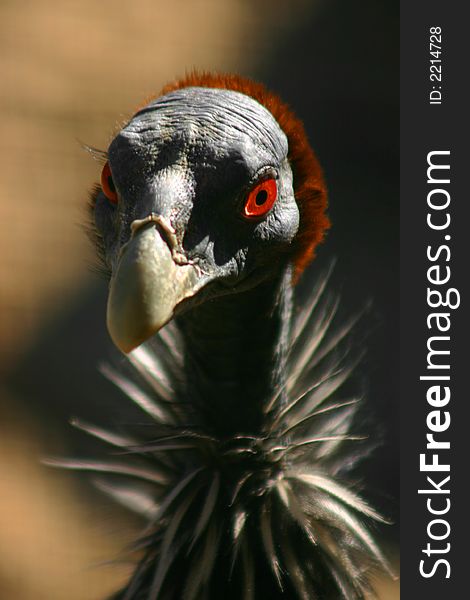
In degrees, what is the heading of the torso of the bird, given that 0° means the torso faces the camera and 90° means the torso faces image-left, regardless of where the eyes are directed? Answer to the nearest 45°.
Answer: approximately 0°
